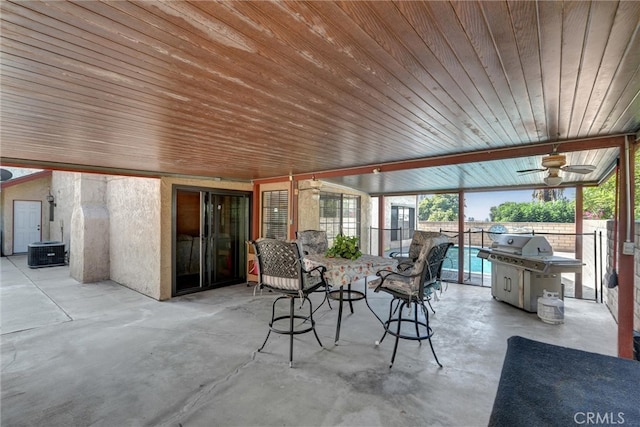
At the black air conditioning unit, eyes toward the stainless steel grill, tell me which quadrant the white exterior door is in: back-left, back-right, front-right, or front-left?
back-left

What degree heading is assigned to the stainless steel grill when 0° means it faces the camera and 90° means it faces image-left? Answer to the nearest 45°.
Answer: approximately 45°

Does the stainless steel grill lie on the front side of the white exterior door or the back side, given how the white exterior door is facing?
on the front side

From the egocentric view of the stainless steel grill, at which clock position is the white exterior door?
The white exterior door is roughly at 1 o'clock from the stainless steel grill.

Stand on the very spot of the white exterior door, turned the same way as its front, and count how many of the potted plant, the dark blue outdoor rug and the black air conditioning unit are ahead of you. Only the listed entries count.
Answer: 3

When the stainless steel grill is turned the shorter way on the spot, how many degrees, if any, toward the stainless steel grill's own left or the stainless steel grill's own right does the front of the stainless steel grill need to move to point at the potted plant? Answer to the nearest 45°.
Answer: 0° — it already faces it

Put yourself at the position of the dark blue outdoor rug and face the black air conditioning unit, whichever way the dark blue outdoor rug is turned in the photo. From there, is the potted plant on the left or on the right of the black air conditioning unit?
right

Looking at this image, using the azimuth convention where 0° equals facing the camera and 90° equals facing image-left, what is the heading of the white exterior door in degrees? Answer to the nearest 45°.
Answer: approximately 0°

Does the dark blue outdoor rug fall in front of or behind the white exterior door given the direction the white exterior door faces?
in front
